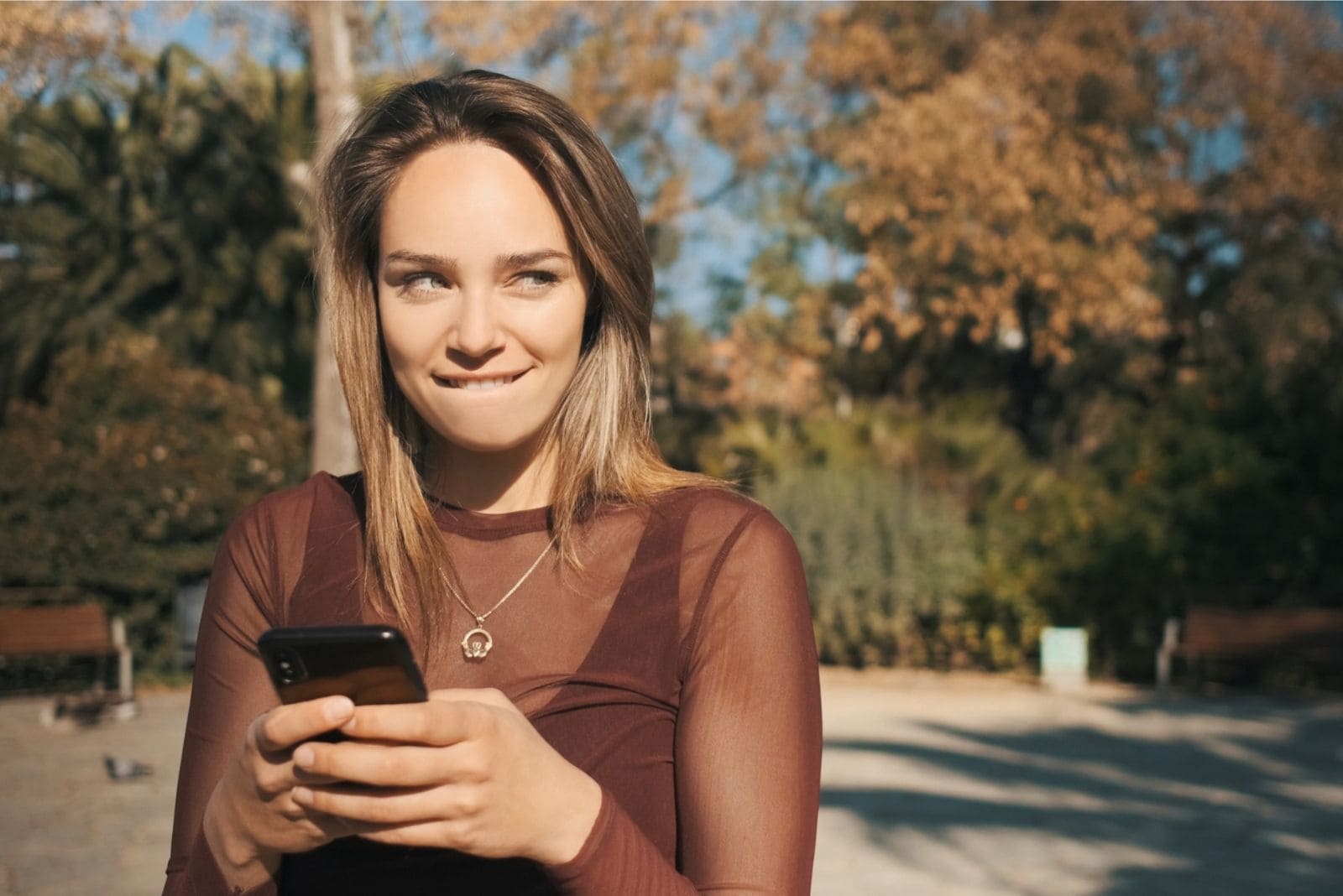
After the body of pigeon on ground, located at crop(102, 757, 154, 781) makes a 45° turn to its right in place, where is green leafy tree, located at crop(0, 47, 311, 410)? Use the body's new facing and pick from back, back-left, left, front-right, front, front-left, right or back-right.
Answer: front-right

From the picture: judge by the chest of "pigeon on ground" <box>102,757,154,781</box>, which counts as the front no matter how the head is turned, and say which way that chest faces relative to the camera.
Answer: to the viewer's left

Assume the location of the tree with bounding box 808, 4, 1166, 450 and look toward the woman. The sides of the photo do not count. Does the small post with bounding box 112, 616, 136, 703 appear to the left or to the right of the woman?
right

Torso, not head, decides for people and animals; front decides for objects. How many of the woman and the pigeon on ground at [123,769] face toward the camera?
1

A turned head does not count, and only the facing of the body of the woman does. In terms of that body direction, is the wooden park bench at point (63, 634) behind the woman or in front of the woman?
behind

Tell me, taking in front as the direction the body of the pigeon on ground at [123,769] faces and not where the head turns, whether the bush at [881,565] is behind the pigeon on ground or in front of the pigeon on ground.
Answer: behind

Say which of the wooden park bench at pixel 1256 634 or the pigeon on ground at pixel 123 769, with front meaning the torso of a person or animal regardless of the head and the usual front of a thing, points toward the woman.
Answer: the wooden park bench

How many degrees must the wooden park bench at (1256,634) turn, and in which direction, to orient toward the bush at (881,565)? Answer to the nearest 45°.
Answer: approximately 90° to its right

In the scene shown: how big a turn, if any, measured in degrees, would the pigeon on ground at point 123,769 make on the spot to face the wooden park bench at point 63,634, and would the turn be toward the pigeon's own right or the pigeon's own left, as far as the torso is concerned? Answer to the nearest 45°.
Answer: approximately 90° to the pigeon's own right

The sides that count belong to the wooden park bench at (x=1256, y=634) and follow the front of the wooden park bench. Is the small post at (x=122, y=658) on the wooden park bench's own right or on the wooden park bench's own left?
on the wooden park bench's own right

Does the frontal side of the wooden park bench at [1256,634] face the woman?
yes

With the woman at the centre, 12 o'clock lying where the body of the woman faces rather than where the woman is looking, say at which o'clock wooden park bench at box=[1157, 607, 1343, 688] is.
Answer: The wooden park bench is roughly at 7 o'clock from the woman.
